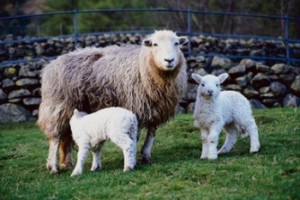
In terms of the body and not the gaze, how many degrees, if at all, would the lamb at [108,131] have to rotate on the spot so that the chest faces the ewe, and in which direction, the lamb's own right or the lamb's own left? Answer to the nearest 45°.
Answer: approximately 90° to the lamb's own right

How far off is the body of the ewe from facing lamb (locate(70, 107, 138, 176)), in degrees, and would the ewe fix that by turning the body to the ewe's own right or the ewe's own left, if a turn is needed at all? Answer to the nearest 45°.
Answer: approximately 90° to the ewe's own right

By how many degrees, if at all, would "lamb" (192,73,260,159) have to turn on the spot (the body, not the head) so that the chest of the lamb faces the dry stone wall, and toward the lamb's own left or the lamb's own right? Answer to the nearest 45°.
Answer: approximately 135° to the lamb's own right

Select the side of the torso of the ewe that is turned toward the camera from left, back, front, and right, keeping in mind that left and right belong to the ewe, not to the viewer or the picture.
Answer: right

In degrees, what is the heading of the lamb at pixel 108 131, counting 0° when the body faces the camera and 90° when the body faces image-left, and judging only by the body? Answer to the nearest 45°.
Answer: approximately 90°

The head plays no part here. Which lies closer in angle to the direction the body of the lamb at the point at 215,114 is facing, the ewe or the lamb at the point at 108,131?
the lamb

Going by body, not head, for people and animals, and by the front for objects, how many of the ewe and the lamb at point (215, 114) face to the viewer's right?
1
